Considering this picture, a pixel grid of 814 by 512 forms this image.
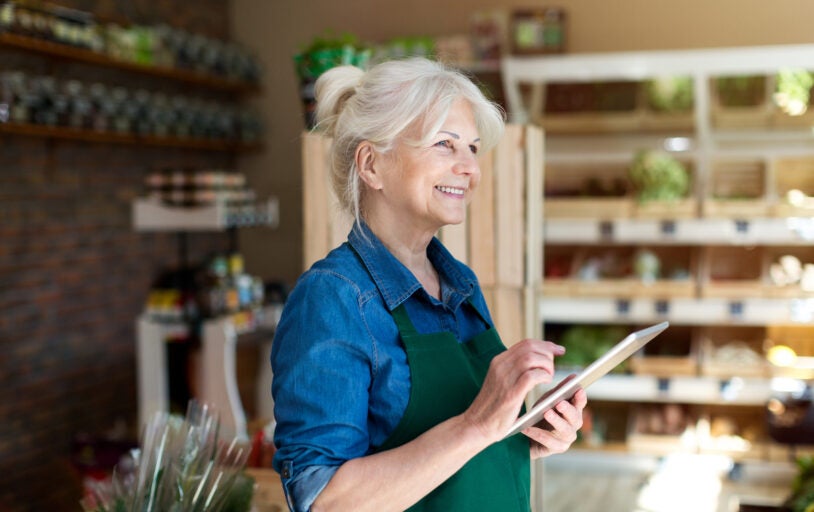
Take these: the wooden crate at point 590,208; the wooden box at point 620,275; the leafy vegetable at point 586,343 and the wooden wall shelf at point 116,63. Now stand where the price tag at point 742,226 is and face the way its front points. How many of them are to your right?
4

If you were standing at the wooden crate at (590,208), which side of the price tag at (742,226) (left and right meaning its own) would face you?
right

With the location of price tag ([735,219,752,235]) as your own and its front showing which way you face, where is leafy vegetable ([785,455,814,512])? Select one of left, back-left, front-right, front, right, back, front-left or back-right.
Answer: front

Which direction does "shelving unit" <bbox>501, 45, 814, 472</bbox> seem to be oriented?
toward the camera

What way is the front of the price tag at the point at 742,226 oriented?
toward the camera

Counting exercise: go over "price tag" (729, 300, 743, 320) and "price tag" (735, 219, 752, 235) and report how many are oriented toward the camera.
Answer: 2

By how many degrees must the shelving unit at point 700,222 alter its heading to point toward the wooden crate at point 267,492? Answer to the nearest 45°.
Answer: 0° — it already faces it

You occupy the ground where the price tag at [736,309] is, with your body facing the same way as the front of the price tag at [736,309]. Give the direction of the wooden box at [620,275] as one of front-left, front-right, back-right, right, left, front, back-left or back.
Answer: right
